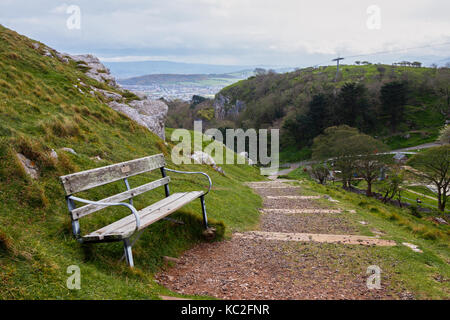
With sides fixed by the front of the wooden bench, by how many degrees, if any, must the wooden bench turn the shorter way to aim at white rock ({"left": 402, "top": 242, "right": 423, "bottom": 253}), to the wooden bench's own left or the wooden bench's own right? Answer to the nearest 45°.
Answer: approximately 45° to the wooden bench's own left

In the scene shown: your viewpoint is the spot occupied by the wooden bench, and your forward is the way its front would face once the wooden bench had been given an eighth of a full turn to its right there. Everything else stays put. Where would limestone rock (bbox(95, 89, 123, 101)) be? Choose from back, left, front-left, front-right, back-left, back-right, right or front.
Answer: back

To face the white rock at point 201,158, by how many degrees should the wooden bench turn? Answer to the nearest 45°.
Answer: approximately 135° to its left

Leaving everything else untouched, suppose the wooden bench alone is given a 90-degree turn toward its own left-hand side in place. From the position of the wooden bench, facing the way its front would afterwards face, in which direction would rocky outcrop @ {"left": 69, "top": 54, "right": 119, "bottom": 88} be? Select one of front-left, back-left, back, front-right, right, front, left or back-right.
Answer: front-left

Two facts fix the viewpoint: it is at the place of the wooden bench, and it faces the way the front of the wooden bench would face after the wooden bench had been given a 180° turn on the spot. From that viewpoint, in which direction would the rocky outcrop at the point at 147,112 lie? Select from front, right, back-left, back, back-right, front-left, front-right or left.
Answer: front-right

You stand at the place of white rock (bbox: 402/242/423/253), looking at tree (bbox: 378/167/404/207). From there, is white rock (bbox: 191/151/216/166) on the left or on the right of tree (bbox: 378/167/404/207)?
left

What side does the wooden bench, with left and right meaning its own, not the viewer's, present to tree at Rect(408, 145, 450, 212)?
left

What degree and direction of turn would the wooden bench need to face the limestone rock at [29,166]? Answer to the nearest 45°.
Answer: approximately 180°

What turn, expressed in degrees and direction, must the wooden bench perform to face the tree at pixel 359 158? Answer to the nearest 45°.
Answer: approximately 90° to its left

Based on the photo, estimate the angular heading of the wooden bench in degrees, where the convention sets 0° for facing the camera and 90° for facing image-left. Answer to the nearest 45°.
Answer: approximately 315°
